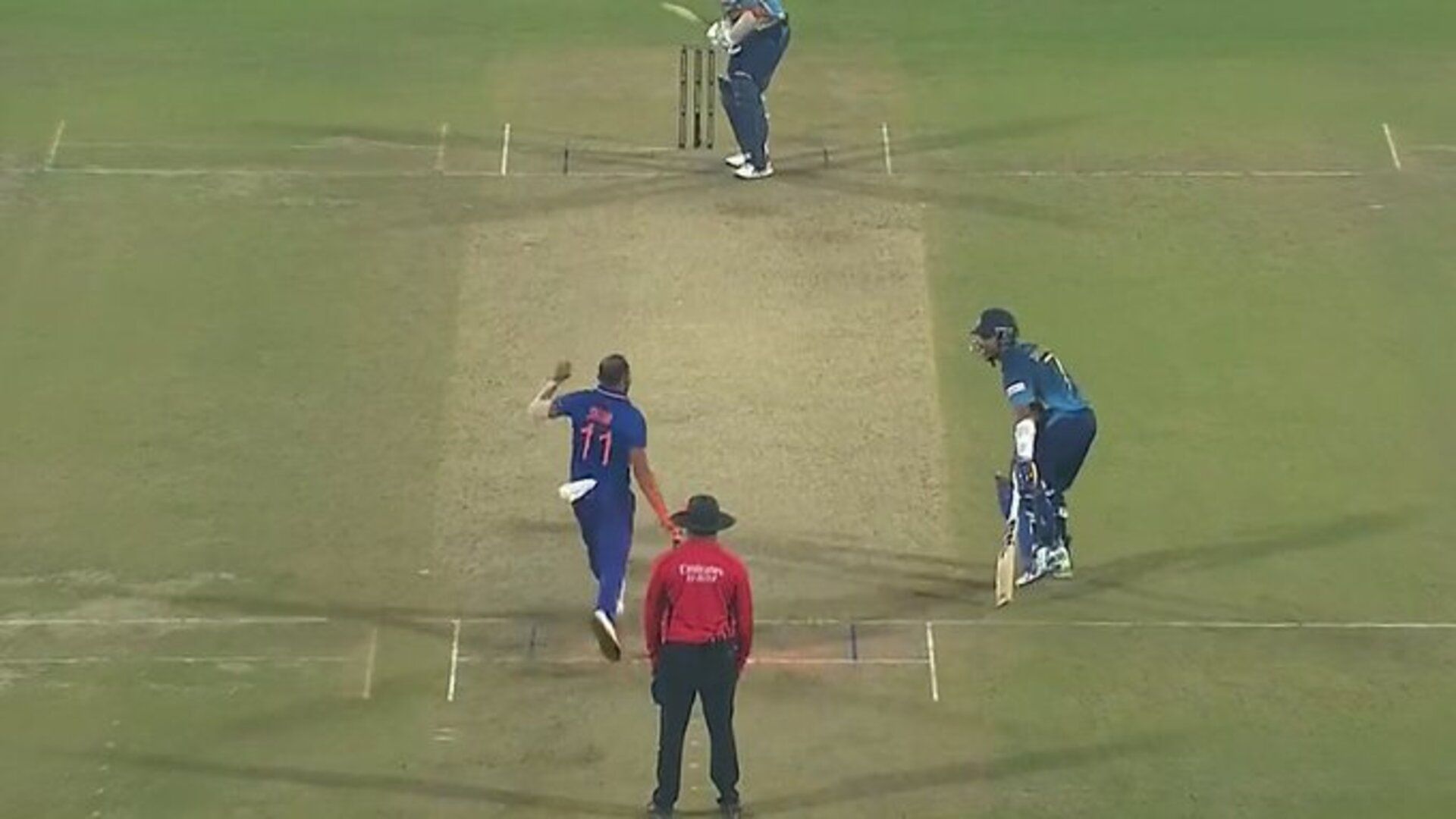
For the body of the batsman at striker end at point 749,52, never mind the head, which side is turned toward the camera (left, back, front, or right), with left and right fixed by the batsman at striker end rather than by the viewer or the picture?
left

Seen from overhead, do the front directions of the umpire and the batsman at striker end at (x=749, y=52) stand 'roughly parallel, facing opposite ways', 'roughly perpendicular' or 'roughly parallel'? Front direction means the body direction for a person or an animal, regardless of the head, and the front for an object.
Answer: roughly perpendicular

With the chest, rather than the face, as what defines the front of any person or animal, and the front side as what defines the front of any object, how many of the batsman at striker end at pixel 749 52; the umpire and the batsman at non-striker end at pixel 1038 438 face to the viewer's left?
2

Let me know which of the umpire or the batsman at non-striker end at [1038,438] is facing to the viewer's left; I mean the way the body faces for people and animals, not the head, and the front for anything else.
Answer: the batsman at non-striker end

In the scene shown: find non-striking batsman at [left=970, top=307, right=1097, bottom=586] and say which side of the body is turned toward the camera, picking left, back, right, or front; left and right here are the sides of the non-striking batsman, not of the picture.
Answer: left
